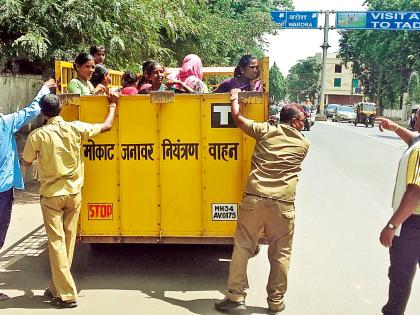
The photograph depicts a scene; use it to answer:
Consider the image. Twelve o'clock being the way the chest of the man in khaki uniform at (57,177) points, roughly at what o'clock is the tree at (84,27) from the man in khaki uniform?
The tree is roughly at 12 o'clock from the man in khaki uniform.

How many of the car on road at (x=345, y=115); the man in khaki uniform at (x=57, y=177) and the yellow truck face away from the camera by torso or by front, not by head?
2

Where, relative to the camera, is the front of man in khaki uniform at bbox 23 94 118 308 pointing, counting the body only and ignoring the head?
away from the camera

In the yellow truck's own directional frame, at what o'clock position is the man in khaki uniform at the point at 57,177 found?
The man in khaki uniform is roughly at 8 o'clock from the yellow truck.

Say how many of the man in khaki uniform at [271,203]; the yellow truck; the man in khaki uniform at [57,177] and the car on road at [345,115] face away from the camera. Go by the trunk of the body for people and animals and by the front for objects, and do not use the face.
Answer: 3

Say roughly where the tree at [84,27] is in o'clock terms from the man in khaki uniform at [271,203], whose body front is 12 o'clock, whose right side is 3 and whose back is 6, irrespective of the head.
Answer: The tree is roughly at 11 o'clock from the man in khaki uniform.

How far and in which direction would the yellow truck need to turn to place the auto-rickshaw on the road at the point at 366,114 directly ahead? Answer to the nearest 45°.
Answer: approximately 45° to its right

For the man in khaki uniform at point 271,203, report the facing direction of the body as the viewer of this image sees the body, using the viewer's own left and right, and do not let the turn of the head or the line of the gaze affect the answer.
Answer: facing away from the viewer

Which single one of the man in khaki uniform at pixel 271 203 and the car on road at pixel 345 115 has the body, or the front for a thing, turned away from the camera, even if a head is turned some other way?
the man in khaki uniform

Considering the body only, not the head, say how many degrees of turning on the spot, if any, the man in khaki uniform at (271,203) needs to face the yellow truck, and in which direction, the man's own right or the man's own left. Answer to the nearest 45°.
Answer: approximately 45° to the man's own left

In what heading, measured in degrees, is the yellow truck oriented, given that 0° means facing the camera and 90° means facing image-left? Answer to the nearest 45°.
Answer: approximately 180°
